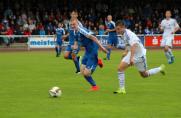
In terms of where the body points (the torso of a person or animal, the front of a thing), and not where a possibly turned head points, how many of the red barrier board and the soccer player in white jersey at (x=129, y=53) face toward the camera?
1

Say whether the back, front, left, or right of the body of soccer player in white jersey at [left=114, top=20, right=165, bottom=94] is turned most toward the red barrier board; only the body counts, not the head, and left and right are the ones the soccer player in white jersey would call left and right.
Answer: right

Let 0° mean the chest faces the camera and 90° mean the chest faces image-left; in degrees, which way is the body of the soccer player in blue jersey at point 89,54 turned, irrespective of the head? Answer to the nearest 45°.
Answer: approximately 45°

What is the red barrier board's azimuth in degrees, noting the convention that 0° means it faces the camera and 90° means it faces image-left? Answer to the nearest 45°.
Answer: approximately 0°

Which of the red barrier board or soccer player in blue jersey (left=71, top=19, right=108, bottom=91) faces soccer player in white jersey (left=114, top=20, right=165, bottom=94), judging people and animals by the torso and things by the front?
the red barrier board

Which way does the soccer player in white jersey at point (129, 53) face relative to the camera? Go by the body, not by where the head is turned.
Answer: to the viewer's left

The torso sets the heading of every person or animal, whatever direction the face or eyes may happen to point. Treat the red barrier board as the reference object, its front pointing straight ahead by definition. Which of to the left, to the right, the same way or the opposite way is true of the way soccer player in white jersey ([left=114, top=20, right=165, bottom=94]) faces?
to the right

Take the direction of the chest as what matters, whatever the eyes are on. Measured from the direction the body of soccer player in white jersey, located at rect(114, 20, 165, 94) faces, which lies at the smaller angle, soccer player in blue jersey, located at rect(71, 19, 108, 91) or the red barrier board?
the soccer player in blue jersey

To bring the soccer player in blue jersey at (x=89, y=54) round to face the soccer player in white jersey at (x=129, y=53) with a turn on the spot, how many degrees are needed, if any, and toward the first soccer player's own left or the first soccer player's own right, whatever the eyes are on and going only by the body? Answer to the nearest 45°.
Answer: approximately 90° to the first soccer player's own left

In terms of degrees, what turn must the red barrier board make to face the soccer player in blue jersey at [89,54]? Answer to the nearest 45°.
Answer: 0° — it already faces them
